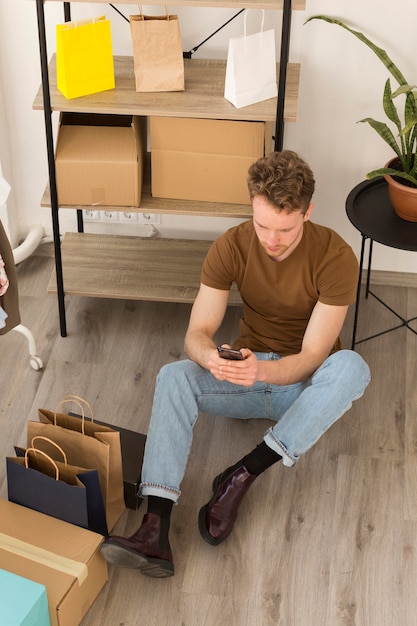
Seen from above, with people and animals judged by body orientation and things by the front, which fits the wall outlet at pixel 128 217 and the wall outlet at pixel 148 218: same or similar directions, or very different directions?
same or similar directions

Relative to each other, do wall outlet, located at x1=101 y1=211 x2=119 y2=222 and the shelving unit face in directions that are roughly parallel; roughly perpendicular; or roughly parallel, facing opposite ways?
roughly parallel

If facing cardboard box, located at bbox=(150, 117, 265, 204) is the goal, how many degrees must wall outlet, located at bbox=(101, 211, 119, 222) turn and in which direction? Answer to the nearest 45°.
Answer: approximately 45° to its left

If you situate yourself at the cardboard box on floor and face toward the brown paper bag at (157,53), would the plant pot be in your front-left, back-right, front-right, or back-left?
front-right

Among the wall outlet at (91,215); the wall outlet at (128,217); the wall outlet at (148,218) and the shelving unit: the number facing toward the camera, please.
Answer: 4

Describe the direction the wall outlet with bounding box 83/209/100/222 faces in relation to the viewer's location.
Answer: facing the viewer

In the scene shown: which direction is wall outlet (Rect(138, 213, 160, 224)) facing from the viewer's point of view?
toward the camera

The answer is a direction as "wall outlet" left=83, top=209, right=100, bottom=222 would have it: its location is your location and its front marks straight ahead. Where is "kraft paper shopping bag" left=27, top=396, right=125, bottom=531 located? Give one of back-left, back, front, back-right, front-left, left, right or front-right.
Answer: front
